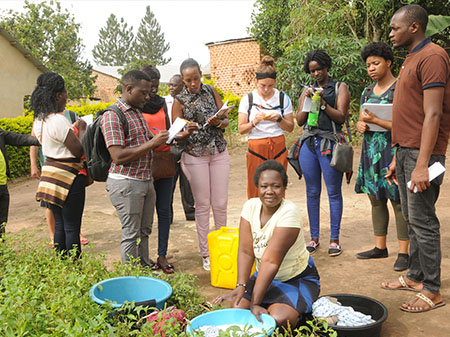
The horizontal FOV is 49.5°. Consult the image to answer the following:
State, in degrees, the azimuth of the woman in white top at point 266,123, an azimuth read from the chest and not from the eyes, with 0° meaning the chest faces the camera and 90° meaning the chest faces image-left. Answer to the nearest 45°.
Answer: approximately 0°

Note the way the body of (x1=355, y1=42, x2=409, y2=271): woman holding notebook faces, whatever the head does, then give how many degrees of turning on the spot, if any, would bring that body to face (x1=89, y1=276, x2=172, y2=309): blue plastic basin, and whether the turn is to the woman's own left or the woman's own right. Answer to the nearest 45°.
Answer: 0° — they already face it

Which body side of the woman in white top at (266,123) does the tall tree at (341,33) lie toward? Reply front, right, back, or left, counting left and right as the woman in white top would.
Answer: back

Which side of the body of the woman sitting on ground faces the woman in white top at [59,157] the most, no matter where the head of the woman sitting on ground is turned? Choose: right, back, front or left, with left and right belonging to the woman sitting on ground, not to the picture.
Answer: right

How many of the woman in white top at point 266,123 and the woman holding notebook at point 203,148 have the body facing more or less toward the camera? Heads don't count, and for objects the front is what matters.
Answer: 2

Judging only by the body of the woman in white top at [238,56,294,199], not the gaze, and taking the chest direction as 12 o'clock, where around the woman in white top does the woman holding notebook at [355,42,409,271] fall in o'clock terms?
The woman holding notebook is roughly at 10 o'clock from the woman in white top.

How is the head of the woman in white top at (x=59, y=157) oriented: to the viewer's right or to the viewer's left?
to the viewer's right

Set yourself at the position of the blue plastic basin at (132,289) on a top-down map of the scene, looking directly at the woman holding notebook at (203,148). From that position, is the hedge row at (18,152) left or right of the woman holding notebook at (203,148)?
left

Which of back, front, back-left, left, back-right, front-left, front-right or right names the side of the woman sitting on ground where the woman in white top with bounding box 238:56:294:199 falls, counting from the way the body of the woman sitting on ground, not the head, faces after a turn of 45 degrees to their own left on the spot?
back

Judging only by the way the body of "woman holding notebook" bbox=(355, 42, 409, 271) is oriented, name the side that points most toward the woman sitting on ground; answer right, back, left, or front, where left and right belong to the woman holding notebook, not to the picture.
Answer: front

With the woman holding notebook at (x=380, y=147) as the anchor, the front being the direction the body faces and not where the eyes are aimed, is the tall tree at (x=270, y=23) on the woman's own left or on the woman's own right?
on the woman's own right

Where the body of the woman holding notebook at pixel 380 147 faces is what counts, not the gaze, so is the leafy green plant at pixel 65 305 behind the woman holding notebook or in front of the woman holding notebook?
in front

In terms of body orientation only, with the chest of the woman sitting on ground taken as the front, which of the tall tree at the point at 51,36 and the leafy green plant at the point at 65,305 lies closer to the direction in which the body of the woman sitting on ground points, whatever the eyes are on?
the leafy green plant

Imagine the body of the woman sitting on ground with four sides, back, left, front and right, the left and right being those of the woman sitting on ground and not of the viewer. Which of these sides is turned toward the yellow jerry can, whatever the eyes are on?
right

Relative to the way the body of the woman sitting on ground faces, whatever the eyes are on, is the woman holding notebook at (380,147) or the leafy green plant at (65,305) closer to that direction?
the leafy green plant
